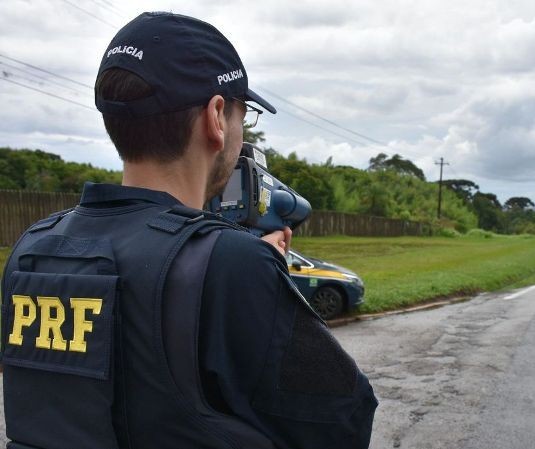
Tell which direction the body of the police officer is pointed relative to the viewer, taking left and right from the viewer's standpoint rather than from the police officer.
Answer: facing away from the viewer and to the right of the viewer

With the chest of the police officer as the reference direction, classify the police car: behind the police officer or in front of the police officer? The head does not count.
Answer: in front

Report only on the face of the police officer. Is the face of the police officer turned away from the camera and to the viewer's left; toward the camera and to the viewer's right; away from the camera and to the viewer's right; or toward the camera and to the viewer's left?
away from the camera and to the viewer's right
